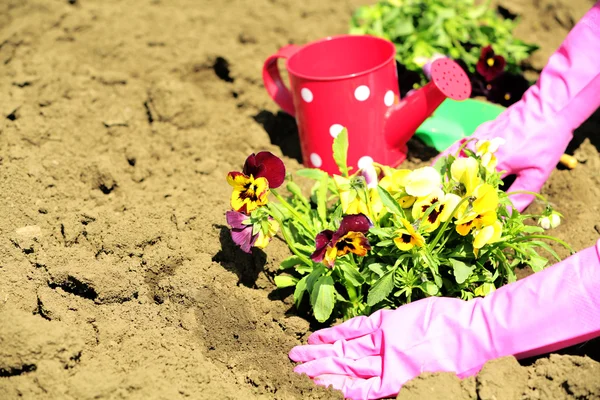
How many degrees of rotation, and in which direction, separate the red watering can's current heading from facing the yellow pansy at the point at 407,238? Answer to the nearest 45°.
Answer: approximately 45° to its right

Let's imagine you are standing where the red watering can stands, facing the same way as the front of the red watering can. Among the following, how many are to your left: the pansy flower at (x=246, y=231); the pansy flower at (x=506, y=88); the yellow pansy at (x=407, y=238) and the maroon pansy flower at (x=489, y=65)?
2

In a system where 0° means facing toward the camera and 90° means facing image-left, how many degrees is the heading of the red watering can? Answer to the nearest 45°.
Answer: approximately 315°

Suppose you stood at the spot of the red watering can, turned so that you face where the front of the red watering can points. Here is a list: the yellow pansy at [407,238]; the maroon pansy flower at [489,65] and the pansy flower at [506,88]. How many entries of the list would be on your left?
2

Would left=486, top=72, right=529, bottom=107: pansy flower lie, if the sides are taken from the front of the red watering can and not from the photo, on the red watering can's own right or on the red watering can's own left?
on the red watering can's own left

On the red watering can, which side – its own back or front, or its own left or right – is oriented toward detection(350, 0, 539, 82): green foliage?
left

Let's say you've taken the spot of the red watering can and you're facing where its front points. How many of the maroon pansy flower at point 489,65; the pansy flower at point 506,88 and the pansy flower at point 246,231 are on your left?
2

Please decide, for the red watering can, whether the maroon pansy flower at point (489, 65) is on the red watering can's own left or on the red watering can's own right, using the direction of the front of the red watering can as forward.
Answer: on the red watering can's own left
